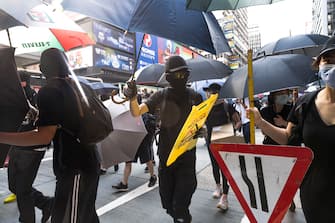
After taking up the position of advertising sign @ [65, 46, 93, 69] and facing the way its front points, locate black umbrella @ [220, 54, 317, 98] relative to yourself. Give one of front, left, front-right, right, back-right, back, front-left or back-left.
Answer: front-left

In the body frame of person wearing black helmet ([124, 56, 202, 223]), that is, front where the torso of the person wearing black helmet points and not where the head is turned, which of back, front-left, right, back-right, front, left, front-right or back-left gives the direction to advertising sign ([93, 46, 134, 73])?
back

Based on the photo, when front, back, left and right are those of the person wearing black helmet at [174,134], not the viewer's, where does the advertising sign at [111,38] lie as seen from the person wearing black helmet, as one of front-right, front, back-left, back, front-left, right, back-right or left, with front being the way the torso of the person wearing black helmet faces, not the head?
back

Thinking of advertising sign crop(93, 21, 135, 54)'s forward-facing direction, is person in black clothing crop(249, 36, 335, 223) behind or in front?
in front

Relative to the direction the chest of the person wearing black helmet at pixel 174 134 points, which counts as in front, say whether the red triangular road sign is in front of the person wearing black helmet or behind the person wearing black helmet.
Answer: in front

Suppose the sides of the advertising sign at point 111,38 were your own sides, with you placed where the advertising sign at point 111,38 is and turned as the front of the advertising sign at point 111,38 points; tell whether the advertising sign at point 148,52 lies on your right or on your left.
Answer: on your left

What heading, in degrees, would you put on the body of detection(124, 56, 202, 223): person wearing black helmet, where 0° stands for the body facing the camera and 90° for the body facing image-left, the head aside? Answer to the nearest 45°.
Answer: approximately 0°
